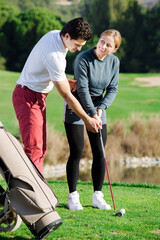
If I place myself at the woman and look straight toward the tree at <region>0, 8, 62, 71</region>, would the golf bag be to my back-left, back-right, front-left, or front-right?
back-left

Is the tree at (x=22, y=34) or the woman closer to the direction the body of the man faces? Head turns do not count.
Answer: the woman

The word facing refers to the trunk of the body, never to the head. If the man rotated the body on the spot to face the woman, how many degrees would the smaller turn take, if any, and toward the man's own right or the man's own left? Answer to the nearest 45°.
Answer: approximately 45° to the man's own left

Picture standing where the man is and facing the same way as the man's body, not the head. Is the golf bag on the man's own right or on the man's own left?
on the man's own right

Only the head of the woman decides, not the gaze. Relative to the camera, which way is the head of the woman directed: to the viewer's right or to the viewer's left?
to the viewer's left

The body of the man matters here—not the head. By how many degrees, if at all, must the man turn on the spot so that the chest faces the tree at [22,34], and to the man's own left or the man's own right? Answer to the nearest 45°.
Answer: approximately 90° to the man's own left

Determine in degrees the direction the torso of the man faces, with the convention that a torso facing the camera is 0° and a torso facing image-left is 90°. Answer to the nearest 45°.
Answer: approximately 270°
